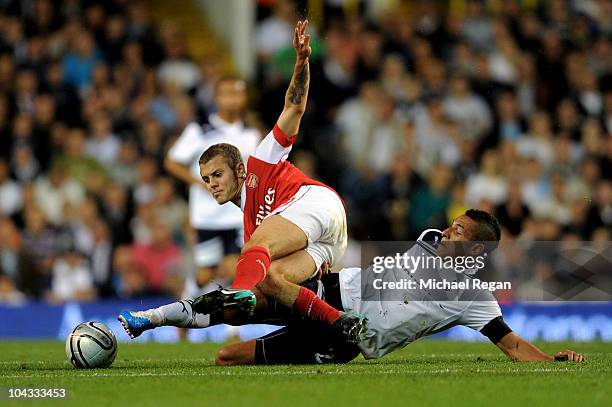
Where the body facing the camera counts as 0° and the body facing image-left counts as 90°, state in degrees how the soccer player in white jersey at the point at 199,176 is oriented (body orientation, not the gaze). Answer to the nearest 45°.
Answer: approximately 0°

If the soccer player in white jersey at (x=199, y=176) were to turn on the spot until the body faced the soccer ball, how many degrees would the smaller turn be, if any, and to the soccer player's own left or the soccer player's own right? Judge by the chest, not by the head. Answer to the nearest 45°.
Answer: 0° — they already face it

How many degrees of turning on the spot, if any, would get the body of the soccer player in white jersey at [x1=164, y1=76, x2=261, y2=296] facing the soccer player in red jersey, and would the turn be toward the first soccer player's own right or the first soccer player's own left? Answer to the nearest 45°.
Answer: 0° — they already face them
